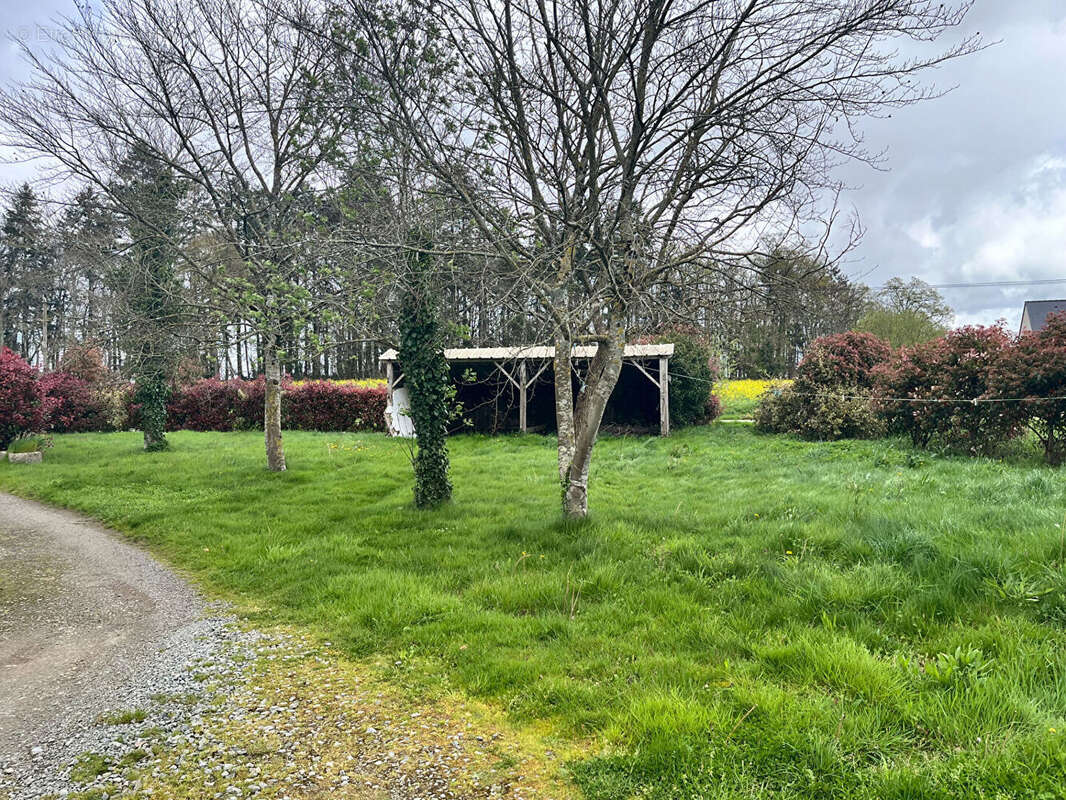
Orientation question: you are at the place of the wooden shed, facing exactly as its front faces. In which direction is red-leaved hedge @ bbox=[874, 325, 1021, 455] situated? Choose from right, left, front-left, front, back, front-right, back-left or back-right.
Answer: front-left

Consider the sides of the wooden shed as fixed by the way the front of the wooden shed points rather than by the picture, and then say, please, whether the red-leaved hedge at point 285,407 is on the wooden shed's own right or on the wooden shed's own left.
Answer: on the wooden shed's own right

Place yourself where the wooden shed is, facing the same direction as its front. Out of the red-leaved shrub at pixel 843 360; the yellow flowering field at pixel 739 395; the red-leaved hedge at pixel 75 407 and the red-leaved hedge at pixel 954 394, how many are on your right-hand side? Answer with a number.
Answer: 1

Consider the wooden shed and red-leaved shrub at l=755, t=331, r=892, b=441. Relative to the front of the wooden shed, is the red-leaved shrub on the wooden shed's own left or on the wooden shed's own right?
on the wooden shed's own left

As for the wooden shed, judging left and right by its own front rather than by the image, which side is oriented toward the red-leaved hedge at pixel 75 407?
right

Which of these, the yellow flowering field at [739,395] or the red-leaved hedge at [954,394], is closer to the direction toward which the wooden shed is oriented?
the red-leaved hedge

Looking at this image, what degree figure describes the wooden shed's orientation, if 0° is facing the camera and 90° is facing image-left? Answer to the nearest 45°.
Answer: approximately 0°

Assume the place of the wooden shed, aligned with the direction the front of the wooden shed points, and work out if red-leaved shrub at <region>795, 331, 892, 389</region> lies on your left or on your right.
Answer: on your left

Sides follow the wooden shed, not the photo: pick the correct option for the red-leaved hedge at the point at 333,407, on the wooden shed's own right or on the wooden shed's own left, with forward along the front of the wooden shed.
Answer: on the wooden shed's own right
